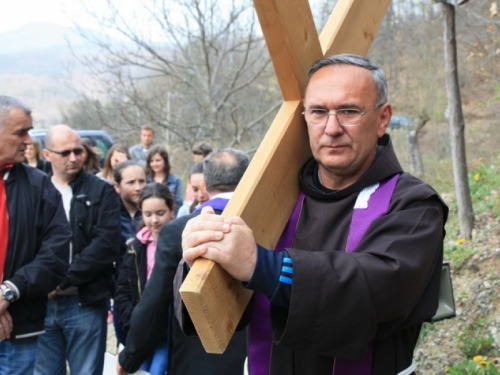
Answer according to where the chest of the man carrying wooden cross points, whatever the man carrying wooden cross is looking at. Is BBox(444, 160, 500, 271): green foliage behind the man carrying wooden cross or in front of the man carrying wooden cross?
behind

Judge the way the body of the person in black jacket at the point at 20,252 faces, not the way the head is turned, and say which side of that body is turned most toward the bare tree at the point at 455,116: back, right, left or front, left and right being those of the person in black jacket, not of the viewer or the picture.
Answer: left

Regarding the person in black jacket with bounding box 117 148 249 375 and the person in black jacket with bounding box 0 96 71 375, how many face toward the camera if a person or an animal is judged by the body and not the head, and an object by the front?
1

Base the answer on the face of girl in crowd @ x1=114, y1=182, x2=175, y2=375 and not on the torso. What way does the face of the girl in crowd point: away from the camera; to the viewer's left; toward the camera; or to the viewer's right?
toward the camera

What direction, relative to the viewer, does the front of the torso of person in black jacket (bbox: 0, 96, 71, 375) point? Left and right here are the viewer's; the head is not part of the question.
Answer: facing the viewer

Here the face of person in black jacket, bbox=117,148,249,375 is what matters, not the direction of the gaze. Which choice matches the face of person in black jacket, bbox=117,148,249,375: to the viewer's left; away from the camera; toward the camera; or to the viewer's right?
away from the camera

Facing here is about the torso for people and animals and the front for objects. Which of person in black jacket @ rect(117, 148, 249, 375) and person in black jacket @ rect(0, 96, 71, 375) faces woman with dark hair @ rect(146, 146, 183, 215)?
person in black jacket @ rect(117, 148, 249, 375)

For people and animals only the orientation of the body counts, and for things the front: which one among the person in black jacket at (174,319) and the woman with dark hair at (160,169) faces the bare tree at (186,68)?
the person in black jacket

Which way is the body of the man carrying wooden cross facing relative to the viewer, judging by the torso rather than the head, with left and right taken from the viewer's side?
facing the viewer and to the left of the viewer

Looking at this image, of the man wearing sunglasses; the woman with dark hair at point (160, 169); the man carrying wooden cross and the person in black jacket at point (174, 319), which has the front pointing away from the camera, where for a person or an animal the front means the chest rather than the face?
the person in black jacket

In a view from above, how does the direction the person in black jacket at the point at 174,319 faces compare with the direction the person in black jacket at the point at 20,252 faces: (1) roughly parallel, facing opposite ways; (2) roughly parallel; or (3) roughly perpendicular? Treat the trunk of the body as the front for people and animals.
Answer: roughly parallel, facing opposite ways

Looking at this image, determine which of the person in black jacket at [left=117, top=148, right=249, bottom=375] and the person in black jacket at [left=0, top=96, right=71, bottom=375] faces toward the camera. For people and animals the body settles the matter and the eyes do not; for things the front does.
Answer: the person in black jacket at [left=0, top=96, right=71, bottom=375]

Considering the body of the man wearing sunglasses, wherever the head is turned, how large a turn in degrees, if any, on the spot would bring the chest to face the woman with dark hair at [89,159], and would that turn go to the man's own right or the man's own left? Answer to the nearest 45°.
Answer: approximately 135° to the man's own right

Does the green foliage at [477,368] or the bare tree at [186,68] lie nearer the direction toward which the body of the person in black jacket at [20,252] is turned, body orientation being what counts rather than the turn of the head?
the green foliage
